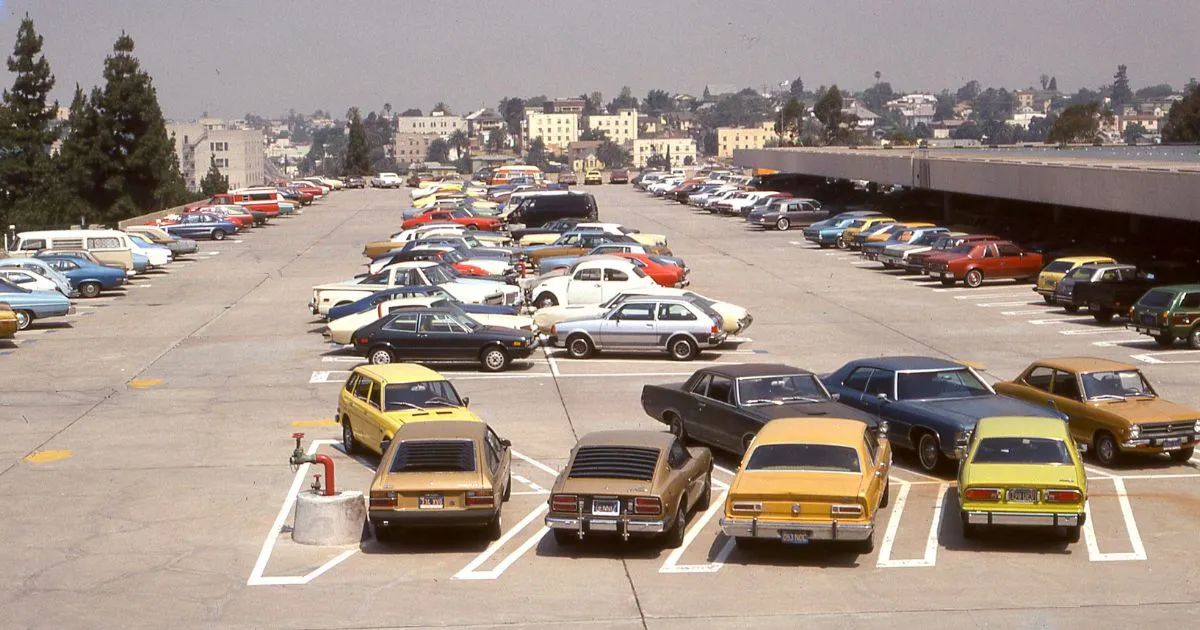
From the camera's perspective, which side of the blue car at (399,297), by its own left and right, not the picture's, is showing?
right

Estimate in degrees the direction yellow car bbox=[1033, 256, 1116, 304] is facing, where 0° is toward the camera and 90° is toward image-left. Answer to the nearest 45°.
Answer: approximately 45°

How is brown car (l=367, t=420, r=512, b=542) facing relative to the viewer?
away from the camera

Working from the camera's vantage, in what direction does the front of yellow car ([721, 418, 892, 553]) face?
facing away from the viewer

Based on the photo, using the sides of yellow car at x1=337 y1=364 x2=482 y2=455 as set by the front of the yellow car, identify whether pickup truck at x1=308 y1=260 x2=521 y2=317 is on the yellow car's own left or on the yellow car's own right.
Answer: on the yellow car's own left

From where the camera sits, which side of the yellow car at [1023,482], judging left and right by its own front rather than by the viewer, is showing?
back

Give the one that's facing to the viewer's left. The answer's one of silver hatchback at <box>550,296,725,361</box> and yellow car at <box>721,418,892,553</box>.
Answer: the silver hatchback

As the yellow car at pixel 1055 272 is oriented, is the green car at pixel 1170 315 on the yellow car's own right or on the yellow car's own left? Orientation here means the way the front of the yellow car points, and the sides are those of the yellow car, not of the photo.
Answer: on the yellow car's own left

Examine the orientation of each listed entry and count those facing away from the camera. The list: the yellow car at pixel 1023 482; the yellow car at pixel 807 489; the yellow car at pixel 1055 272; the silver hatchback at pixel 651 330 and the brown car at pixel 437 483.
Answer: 3

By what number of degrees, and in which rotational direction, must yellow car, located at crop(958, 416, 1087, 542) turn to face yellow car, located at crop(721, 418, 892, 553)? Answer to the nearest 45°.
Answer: approximately 135° to its left

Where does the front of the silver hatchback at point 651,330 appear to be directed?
to the viewer's left

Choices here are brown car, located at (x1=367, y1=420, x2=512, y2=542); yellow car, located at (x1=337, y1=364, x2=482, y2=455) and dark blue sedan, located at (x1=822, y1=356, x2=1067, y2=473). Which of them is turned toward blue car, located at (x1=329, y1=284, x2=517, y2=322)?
brown car, located at (x1=367, y1=420, x2=512, y2=542)
